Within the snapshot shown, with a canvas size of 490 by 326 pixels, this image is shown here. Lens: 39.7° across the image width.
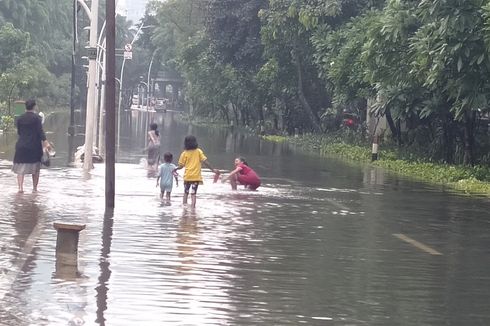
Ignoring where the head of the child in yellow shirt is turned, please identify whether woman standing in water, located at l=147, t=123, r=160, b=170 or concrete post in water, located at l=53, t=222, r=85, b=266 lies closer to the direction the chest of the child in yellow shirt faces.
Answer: the woman standing in water

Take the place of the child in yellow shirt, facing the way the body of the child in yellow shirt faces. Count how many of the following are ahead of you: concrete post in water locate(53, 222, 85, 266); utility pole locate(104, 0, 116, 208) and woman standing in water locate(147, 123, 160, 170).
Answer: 1

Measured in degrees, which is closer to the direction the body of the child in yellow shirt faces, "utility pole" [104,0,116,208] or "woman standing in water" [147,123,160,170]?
the woman standing in water

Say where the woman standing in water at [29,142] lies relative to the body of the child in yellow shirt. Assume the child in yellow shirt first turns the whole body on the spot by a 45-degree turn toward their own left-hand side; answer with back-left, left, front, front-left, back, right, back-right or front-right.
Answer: front-left

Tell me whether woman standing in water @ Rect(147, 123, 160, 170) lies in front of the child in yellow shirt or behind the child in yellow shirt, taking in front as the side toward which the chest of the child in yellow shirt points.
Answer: in front

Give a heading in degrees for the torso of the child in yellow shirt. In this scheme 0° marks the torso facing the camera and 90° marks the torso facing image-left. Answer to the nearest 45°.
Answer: approximately 180°

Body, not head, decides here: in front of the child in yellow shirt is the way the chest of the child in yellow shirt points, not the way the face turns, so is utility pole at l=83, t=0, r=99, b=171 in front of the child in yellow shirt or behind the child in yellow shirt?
in front

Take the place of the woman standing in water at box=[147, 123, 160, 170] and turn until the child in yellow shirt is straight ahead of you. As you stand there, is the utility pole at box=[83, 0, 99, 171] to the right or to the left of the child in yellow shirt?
right

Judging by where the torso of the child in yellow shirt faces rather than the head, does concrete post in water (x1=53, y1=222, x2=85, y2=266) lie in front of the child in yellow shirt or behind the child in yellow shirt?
behind

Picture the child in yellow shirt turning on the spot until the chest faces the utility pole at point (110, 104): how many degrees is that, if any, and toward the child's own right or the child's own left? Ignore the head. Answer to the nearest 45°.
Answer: approximately 135° to the child's own left
